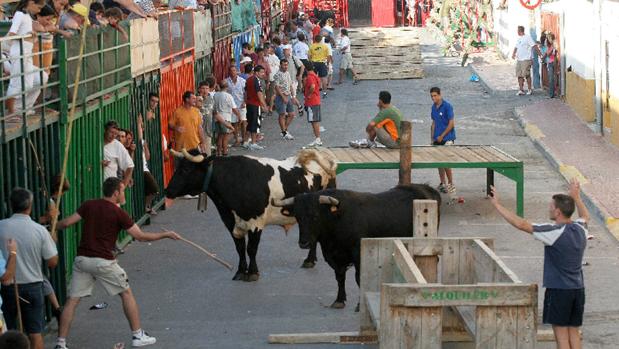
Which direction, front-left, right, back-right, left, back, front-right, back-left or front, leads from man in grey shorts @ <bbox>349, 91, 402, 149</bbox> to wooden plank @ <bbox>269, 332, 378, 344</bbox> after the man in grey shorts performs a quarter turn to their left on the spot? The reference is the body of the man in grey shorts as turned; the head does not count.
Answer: front

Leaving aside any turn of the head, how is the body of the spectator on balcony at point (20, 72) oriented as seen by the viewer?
to the viewer's right

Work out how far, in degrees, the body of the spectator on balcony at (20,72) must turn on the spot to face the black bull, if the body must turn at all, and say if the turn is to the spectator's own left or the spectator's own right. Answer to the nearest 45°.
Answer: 0° — they already face it

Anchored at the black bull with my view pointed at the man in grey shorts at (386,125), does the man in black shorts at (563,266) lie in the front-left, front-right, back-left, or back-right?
back-right

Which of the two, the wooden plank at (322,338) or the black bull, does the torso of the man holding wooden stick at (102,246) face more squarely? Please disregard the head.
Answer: the black bull

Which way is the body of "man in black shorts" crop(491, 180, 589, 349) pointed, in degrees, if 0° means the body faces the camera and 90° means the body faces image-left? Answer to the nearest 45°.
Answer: approximately 135°

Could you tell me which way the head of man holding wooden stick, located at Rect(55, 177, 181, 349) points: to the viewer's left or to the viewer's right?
to the viewer's right

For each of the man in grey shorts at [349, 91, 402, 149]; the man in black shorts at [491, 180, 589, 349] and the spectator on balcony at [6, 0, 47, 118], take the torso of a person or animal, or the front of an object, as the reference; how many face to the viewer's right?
1

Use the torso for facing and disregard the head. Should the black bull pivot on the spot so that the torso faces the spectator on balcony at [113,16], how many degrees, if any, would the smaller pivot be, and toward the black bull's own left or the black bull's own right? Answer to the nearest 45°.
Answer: approximately 90° to the black bull's own right

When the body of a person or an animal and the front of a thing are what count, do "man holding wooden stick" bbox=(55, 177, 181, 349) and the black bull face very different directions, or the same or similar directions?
very different directions

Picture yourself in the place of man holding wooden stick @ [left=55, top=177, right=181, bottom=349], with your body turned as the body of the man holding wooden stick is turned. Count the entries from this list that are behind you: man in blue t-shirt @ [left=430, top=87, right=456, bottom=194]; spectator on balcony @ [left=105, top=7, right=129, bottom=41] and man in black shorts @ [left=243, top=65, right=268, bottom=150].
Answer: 0

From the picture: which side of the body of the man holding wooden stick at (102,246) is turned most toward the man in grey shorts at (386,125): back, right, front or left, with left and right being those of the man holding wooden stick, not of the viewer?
front

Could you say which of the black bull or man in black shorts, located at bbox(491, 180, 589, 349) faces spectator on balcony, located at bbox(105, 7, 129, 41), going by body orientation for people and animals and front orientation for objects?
the man in black shorts

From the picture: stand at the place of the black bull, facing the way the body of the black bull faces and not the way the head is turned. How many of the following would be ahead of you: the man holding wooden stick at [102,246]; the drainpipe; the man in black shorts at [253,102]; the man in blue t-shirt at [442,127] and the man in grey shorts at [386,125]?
1

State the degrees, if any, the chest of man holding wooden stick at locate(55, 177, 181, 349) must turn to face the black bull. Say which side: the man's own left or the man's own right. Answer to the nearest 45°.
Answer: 0° — they already face it

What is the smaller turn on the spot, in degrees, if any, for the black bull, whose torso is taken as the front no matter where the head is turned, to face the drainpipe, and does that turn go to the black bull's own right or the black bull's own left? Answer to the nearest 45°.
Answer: approximately 135° to the black bull's own right

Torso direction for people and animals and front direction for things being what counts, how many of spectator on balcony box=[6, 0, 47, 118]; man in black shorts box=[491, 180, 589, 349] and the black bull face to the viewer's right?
1

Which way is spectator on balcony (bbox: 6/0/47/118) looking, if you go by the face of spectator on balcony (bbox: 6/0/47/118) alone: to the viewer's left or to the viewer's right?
to the viewer's right

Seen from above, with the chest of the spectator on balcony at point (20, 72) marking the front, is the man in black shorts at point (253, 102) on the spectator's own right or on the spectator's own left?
on the spectator's own left

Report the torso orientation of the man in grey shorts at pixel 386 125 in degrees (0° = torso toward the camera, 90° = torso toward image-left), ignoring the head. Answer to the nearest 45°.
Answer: approximately 90°
